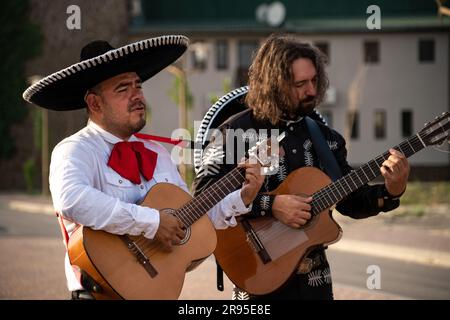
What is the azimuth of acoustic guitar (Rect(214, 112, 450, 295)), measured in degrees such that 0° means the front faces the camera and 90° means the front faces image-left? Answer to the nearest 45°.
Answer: approximately 0°
